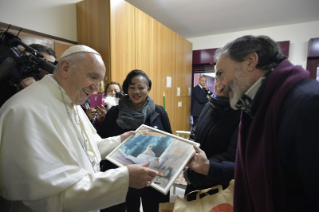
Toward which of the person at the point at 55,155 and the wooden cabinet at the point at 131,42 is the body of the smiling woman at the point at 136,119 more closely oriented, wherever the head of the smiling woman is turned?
the person

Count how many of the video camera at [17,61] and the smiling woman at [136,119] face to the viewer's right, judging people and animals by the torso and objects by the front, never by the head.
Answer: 1

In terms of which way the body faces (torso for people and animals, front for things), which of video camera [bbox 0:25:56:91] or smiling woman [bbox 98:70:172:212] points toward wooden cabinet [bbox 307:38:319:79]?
the video camera

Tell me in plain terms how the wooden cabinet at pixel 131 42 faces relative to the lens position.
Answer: facing the viewer and to the right of the viewer

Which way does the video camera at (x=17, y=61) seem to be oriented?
to the viewer's right

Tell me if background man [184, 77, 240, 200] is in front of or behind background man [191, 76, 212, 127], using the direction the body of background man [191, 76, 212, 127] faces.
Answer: in front

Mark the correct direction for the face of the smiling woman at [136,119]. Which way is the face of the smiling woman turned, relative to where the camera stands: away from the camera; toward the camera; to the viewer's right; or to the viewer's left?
toward the camera

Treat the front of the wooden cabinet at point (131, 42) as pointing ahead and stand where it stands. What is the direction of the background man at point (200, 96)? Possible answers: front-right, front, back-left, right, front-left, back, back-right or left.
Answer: left

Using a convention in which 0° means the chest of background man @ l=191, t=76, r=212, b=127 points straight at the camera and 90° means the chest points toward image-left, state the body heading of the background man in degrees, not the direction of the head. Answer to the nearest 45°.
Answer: approximately 315°

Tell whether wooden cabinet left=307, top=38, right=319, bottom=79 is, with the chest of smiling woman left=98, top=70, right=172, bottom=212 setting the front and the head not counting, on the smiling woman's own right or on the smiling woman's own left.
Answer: on the smiling woman's own left

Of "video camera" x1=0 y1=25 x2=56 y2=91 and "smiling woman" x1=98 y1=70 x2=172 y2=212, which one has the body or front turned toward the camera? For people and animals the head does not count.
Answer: the smiling woman

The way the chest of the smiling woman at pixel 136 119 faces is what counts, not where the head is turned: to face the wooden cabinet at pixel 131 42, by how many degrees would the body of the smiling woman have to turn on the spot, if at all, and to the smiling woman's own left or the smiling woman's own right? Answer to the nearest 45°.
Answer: approximately 180°

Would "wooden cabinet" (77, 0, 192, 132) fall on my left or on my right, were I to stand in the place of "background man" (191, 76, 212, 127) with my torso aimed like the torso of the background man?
on my right

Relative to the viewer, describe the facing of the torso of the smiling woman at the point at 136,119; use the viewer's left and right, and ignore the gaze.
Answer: facing the viewer

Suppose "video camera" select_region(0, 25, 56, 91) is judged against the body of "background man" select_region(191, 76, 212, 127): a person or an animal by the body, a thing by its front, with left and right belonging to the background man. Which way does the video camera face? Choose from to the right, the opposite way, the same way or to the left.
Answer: to the left

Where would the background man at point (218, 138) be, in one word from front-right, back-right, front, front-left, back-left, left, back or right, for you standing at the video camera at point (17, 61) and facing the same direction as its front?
front-right
